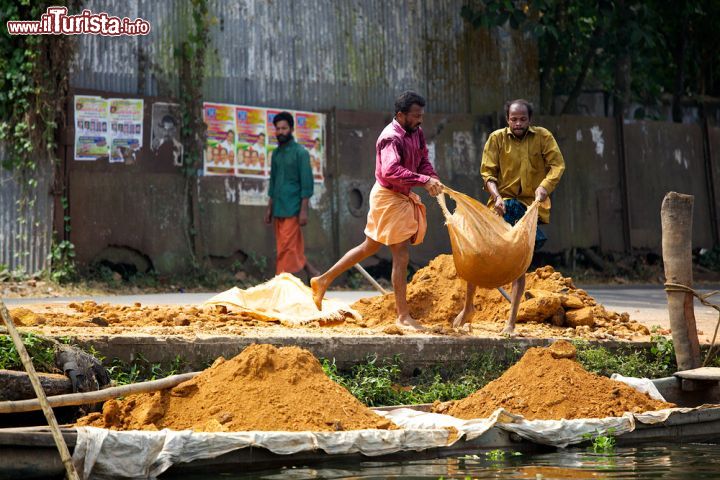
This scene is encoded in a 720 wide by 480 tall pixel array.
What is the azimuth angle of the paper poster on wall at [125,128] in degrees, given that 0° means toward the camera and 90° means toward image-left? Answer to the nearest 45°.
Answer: approximately 0°

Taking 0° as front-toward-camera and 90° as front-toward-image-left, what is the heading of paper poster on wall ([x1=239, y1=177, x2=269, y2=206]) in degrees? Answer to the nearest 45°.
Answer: approximately 0°

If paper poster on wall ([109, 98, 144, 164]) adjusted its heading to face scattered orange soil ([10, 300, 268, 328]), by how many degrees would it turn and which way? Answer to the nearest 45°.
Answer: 0° — it already faces it

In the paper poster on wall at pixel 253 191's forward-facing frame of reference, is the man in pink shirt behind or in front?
in front

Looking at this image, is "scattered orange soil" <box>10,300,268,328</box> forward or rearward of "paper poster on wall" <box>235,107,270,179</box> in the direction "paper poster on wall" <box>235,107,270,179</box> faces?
forward

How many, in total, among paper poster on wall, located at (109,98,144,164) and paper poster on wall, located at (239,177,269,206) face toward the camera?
2

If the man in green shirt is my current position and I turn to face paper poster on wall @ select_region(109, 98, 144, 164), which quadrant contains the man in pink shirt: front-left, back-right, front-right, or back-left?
back-left

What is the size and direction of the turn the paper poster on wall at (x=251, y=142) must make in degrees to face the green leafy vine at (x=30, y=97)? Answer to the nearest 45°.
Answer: approximately 45° to its right

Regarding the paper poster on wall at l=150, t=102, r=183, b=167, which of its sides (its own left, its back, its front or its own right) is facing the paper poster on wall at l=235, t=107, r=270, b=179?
left
